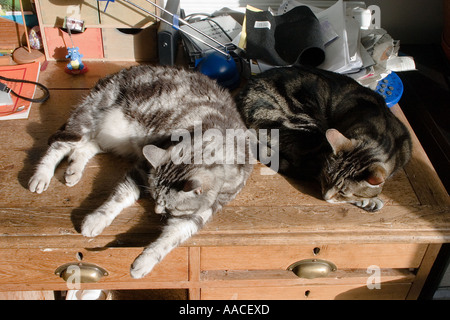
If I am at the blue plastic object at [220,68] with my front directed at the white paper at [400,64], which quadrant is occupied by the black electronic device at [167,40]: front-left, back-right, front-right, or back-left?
back-left

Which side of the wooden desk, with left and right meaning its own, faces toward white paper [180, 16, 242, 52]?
back

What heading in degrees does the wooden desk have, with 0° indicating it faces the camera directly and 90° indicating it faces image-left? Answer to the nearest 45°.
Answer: approximately 0°
